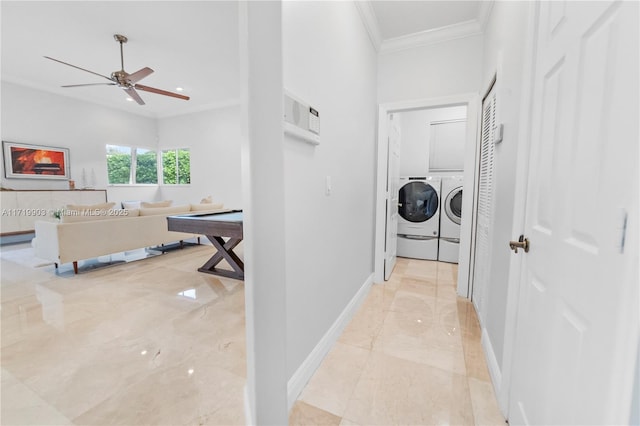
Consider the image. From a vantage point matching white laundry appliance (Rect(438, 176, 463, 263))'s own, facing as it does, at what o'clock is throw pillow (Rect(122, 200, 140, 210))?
The throw pillow is roughly at 3 o'clock from the white laundry appliance.

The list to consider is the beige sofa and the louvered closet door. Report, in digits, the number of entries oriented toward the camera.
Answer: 0

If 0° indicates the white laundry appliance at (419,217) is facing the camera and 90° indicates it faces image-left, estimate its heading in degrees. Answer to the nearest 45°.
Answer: approximately 0°

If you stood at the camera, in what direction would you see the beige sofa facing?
facing away from the viewer and to the left of the viewer

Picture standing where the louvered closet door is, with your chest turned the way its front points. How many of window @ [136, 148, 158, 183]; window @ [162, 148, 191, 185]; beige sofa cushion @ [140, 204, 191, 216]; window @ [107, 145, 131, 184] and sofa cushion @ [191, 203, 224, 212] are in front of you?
5

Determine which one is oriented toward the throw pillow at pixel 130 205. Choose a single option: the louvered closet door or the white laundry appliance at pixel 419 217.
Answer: the louvered closet door

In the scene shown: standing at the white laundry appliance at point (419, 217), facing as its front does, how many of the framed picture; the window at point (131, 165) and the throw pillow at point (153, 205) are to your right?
3

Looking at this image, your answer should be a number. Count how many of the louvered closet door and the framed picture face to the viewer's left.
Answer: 1

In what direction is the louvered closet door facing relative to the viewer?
to the viewer's left

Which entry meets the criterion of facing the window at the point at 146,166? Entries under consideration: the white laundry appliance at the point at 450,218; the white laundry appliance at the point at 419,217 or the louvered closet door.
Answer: the louvered closet door

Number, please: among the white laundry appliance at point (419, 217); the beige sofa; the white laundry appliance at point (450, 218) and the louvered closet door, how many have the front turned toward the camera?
2

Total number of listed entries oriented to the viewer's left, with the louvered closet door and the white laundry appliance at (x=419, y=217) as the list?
1

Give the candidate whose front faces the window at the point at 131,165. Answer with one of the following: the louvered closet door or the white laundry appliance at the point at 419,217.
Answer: the louvered closet door

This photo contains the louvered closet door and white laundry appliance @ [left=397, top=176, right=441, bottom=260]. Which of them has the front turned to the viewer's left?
the louvered closet door

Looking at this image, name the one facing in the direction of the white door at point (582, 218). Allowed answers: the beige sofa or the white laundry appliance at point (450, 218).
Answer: the white laundry appliance
